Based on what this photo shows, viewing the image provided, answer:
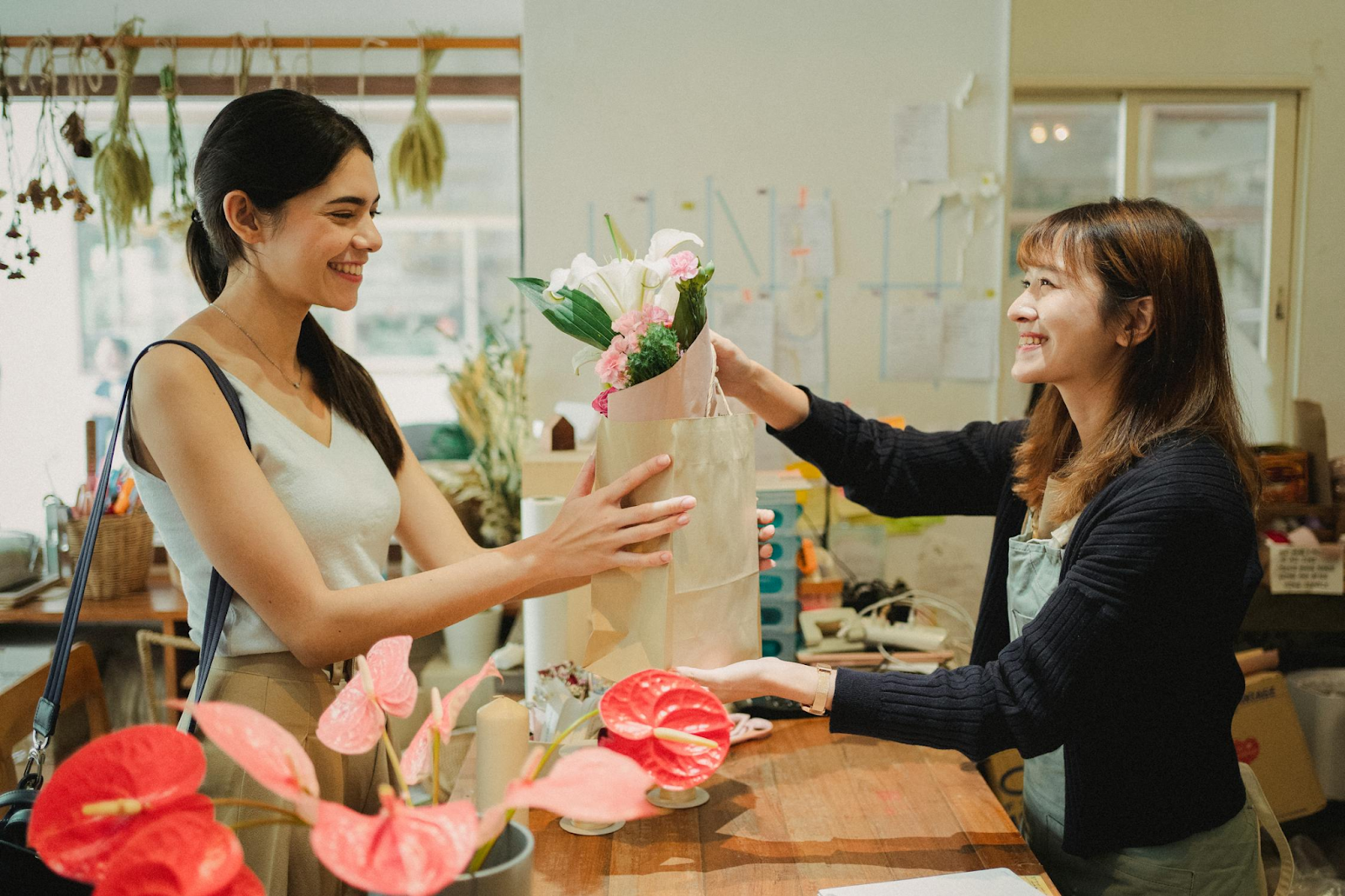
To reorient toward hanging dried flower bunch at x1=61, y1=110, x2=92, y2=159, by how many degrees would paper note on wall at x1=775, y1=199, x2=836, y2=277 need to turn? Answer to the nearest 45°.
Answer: approximately 90° to its right

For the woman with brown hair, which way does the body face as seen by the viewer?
to the viewer's left

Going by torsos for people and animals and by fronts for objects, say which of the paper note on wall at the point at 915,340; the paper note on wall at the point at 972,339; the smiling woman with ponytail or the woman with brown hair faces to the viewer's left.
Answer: the woman with brown hair

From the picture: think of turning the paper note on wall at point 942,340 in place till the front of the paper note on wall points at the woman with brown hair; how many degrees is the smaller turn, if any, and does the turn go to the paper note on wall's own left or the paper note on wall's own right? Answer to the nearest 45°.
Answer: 0° — it already faces them

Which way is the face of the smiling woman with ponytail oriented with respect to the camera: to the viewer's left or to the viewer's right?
to the viewer's right

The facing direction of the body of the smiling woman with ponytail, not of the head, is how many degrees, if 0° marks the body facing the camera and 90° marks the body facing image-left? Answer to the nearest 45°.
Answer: approximately 315°

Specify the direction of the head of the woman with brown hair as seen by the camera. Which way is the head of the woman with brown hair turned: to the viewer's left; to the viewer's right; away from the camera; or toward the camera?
to the viewer's left
